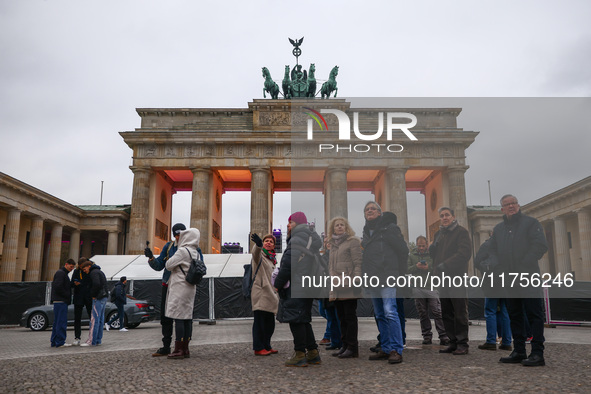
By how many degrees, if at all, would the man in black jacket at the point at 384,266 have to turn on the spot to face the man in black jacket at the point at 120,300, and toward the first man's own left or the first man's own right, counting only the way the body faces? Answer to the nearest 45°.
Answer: approximately 90° to the first man's own right

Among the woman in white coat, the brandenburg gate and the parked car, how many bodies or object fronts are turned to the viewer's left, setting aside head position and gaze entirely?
2

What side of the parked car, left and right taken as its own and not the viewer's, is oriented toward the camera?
left

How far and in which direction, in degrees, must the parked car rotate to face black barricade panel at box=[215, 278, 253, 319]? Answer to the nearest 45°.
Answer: approximately 180°

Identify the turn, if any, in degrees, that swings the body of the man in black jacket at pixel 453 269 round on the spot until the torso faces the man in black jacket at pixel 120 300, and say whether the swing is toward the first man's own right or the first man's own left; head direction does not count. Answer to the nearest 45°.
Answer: approximately 90° to the first man's own right
